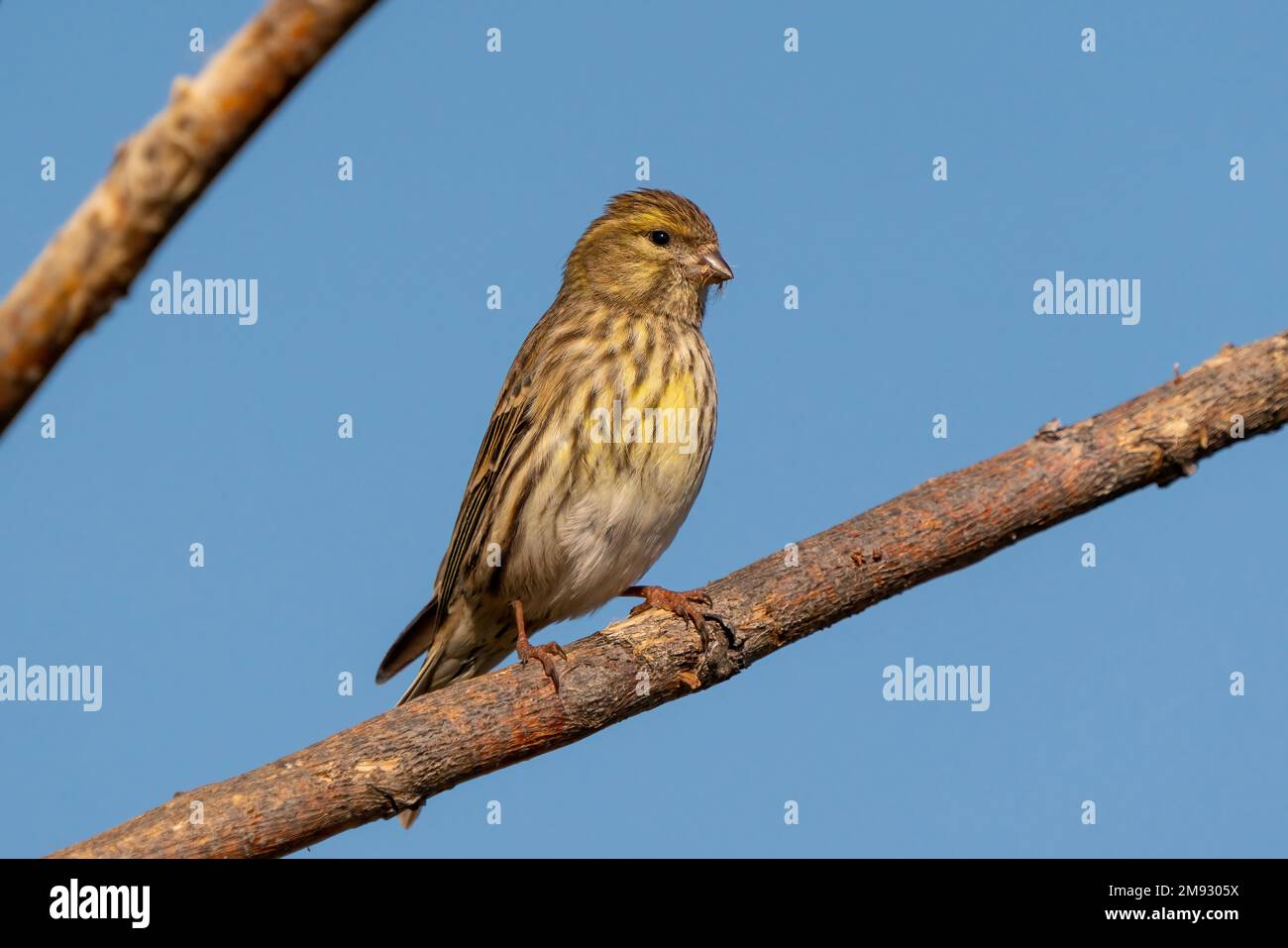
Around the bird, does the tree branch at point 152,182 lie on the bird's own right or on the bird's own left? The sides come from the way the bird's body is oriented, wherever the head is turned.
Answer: on the bird's own right

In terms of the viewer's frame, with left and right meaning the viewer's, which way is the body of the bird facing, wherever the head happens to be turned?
facing the viewer and to the right of the viewer
